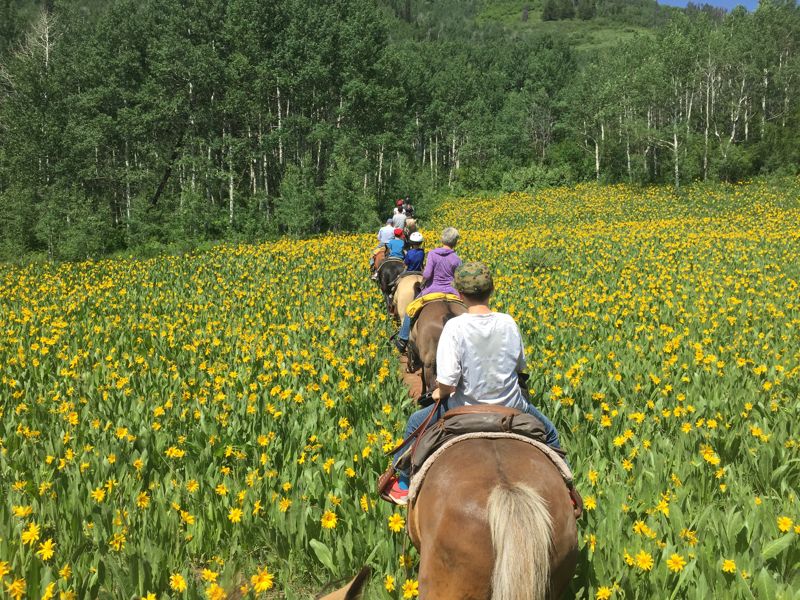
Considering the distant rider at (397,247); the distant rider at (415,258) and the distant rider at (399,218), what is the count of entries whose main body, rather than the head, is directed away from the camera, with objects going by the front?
3

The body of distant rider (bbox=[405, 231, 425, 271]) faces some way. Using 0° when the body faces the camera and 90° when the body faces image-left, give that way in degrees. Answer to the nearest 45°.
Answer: approximately 180°

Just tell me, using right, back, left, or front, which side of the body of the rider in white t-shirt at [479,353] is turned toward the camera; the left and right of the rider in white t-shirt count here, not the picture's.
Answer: back

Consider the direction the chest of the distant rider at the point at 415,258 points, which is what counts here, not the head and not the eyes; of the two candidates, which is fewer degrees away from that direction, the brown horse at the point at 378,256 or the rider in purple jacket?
the brown horse

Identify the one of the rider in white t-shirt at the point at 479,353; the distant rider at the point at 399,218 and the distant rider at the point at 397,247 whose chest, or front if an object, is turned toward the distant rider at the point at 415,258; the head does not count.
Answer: the rider in white t-shirt

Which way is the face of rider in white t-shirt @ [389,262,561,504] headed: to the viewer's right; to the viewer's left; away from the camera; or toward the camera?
away from the camera

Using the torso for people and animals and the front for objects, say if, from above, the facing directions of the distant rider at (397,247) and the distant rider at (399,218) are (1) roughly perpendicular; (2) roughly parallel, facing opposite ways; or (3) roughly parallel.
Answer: roughly parallel

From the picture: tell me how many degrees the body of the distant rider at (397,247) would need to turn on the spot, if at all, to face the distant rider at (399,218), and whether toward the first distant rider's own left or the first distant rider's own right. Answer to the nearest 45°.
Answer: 0° — they already face them

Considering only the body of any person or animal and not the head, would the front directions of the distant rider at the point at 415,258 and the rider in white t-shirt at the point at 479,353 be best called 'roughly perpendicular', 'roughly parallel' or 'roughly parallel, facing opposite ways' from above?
roughly parallel

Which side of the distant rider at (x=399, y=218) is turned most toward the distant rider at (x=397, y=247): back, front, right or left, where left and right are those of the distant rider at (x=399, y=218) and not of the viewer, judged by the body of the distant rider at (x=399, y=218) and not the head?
back

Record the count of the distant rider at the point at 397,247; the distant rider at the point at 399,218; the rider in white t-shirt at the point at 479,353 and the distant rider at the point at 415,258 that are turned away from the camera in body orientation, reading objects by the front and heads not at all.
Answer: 4

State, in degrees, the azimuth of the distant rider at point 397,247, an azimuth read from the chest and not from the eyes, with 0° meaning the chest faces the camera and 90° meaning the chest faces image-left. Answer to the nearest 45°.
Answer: approximately 180°

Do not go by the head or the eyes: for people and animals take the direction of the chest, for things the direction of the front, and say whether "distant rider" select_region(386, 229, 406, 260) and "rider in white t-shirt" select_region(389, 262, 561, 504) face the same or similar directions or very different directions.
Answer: same or similar directions

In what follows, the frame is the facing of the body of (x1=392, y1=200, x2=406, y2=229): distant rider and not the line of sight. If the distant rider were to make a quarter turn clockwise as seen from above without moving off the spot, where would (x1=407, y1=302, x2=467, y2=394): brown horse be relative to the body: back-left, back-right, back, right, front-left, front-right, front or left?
right

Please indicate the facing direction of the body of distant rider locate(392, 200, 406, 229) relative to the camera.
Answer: away from the camera

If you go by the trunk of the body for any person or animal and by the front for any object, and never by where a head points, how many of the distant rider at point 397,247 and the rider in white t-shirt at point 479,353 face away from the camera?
2
